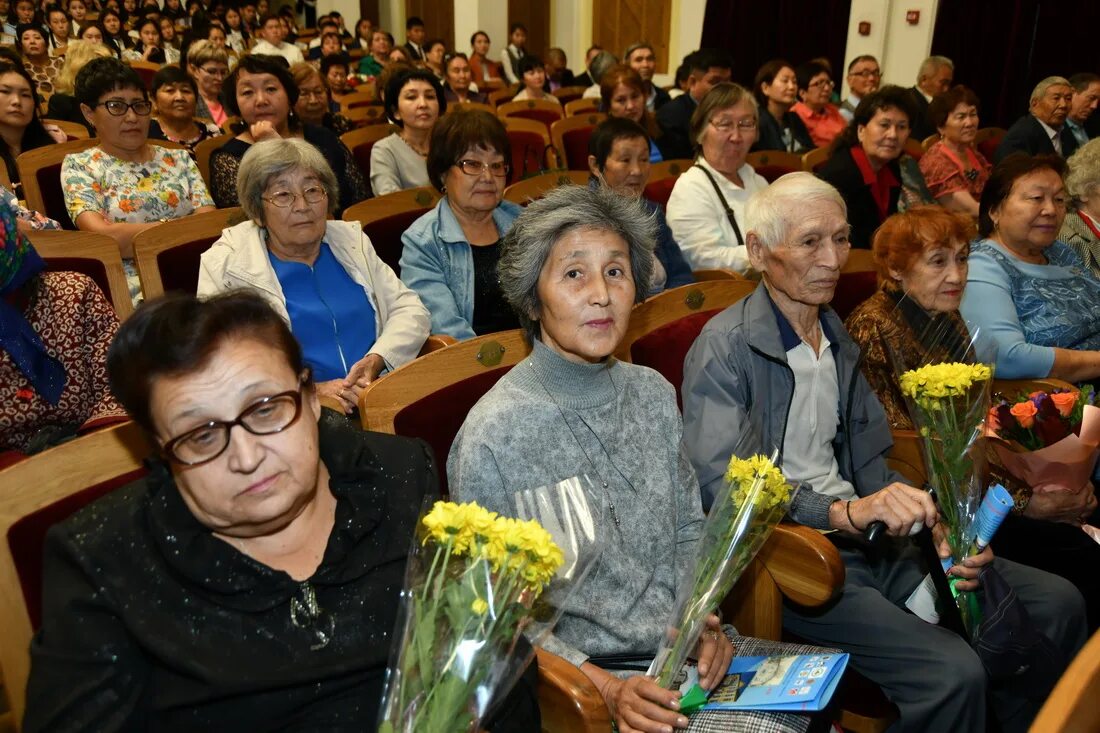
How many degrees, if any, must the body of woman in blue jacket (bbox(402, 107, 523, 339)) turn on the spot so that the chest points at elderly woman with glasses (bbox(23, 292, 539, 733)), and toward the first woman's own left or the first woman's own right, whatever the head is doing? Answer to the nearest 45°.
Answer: approximately 45° to the first woman's own right

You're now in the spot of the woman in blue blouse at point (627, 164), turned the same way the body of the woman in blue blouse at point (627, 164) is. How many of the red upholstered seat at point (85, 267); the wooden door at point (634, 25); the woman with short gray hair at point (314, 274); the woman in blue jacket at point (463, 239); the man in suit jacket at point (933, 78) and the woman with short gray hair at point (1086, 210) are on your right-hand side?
3

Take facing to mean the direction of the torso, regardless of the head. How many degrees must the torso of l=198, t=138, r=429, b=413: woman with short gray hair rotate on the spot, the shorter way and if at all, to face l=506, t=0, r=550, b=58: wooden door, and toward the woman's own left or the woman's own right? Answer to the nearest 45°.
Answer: approximately 135° to the woman's own left

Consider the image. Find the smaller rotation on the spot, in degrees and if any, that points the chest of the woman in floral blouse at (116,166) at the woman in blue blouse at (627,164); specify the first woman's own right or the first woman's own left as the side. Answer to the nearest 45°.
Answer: approximately 45° to the first woman's own left

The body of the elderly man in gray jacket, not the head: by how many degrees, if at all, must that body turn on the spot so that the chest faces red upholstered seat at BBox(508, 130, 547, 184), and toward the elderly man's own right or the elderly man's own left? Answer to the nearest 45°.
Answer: approximately 180°

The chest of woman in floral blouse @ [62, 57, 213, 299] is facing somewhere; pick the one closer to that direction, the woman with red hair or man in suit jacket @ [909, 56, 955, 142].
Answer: the woman with red hair

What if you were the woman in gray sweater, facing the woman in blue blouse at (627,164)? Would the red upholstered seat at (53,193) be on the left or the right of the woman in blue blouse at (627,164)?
left
